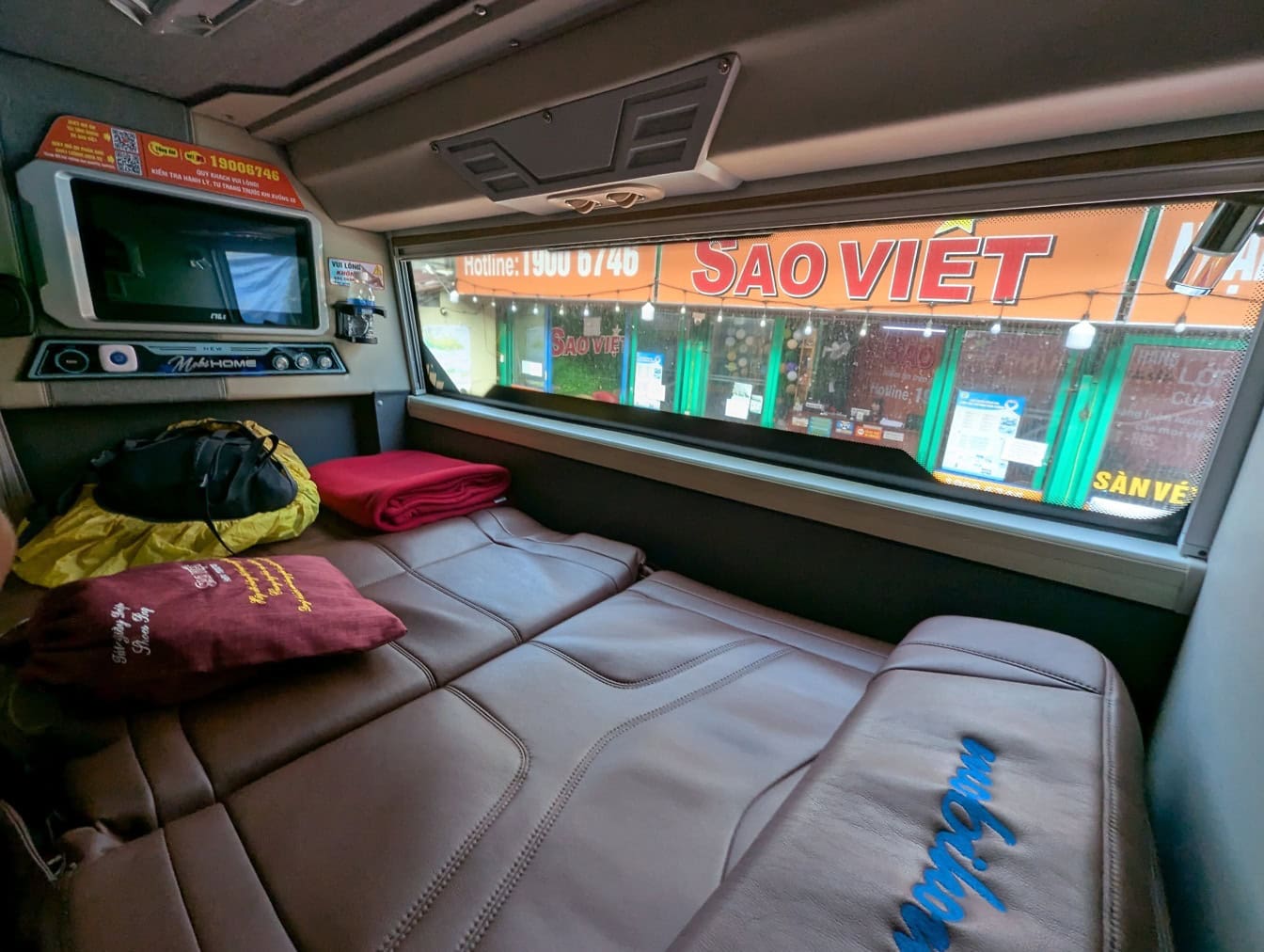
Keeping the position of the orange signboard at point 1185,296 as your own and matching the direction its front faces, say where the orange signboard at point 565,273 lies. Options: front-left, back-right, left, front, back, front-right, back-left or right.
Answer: right

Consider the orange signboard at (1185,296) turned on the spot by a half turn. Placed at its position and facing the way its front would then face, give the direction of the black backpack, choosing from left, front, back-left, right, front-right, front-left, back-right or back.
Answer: back-left

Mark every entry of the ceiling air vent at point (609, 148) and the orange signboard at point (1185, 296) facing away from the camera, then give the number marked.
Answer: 0

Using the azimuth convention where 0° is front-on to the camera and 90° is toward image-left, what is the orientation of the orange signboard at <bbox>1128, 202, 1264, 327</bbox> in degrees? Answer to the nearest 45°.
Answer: approximately 0°

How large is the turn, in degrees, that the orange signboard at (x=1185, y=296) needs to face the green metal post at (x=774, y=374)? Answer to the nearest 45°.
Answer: approximately 90° to its right

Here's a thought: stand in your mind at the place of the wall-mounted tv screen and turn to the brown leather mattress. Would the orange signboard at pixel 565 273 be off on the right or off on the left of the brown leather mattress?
left
